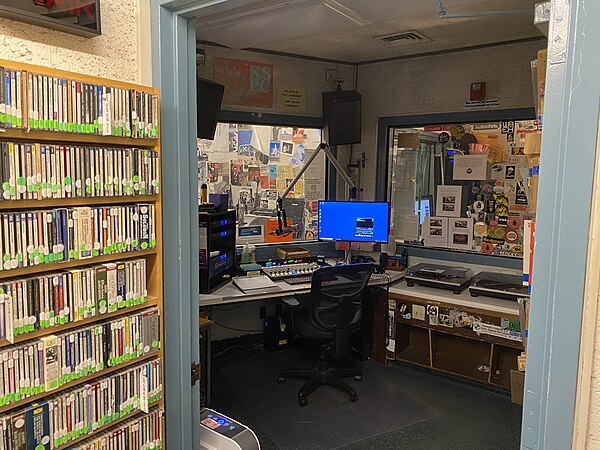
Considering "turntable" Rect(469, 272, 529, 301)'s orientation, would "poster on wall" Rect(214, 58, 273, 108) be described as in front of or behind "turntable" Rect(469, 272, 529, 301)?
in front

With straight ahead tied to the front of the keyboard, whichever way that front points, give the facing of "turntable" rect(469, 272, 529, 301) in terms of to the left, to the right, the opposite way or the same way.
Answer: to the right

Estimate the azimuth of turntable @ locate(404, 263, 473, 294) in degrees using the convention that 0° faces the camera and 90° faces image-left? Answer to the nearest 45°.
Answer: approximately 45°

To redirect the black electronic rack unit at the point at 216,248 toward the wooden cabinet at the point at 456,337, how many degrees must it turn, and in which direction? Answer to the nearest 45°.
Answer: approximately 45° to its left

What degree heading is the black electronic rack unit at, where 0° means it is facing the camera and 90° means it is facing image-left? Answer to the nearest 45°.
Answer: approximately 315°

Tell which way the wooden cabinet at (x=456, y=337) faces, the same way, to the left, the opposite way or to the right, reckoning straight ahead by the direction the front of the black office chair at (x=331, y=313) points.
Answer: to the left

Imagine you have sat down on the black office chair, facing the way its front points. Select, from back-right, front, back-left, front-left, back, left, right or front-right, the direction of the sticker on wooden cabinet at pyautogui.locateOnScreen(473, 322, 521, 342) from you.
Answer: back-right

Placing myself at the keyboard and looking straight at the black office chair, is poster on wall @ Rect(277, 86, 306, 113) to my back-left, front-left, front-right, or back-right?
back-left

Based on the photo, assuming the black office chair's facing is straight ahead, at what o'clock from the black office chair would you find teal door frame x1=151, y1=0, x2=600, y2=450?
The teal door frame is roughly at 7 o'clock from the black office chair.

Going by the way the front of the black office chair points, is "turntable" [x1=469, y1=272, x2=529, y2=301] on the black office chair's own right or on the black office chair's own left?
on the black office chair's own right

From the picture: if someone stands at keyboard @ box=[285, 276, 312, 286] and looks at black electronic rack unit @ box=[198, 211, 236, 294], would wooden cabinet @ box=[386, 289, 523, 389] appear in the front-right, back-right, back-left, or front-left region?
back-left

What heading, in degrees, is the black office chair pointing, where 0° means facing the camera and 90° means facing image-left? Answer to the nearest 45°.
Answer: approximately 135°
